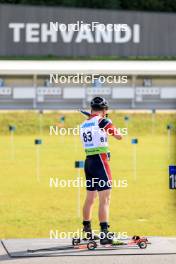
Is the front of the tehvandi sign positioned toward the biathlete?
yes

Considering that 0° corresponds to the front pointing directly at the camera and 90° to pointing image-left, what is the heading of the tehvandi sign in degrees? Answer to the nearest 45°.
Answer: approximately 0°
